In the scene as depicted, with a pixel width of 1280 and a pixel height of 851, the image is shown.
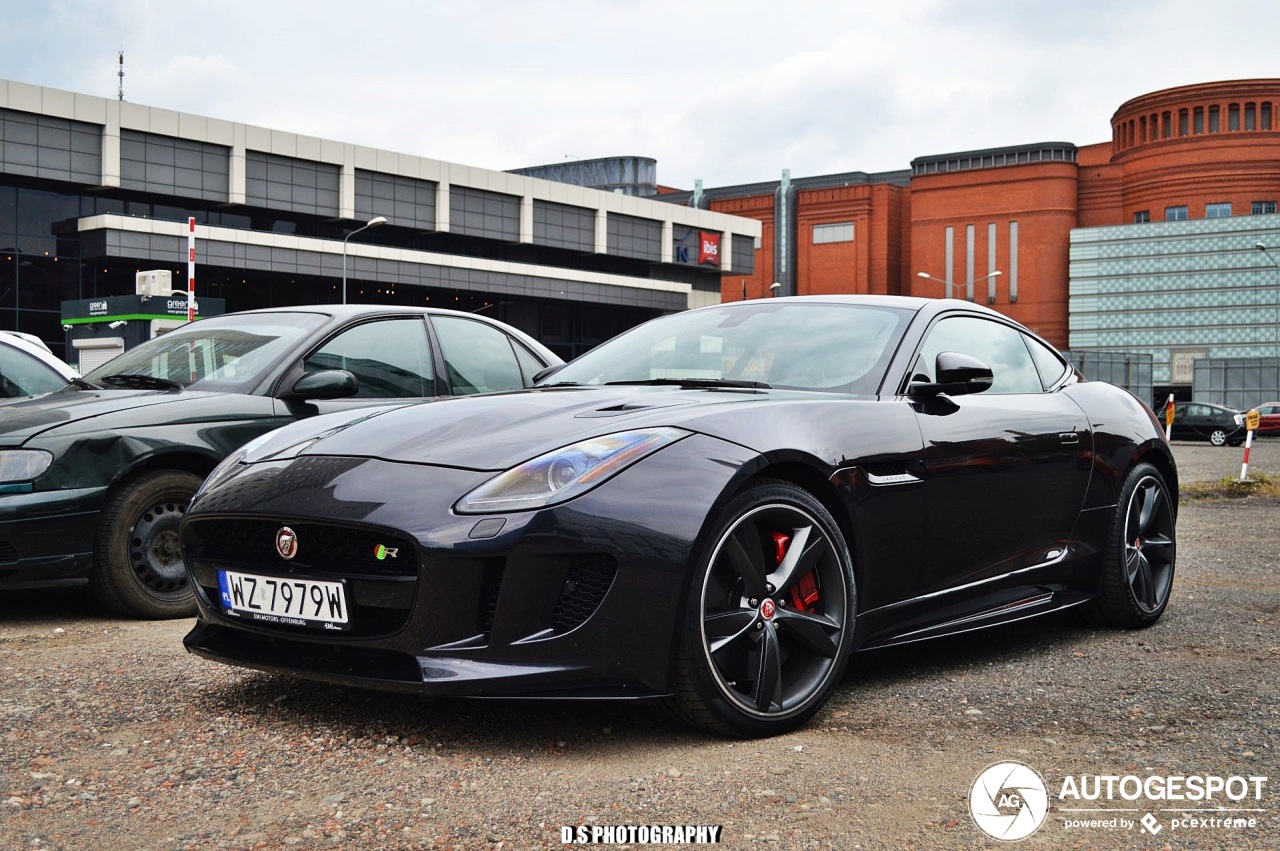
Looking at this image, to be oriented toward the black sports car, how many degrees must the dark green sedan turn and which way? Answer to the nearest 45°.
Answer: approximately 90° to its left

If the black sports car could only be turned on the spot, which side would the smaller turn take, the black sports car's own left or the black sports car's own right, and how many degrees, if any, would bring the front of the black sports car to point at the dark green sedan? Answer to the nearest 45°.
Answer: approximately 90° to the black sports car's own right

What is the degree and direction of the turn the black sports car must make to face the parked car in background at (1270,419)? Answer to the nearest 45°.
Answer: approximately 180°

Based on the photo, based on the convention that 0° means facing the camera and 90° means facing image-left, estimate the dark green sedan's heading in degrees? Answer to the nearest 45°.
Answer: approximately 45°

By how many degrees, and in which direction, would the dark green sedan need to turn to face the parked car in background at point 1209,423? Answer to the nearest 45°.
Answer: approximately 180°
